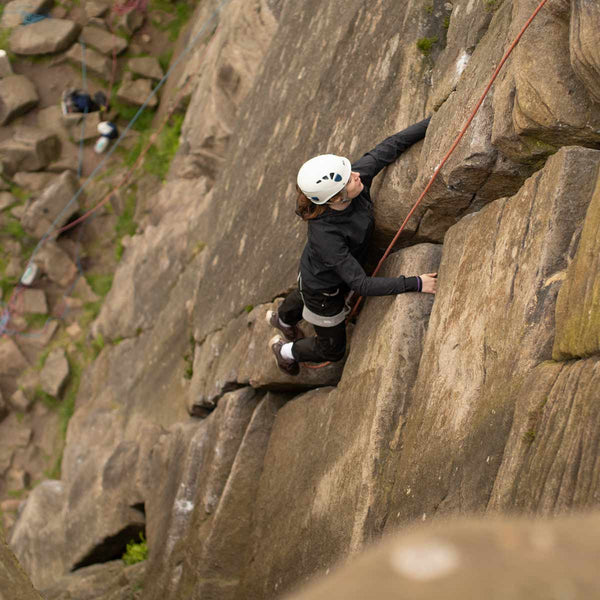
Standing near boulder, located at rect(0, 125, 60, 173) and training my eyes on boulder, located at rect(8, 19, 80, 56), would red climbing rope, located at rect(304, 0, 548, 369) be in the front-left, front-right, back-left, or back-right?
back-right

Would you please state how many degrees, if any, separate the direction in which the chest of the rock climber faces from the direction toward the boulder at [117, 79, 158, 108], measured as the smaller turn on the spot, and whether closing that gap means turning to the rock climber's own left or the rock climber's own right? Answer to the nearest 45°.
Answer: approximately 90° to the rock climber's own left

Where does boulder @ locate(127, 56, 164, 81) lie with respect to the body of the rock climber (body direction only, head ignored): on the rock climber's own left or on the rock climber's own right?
on the rock climber's own left

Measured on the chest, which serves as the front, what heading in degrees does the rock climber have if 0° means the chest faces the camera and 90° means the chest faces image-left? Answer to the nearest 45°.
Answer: approximately 270°

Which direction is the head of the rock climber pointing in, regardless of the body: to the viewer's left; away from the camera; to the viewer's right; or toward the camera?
to the viewer's right
